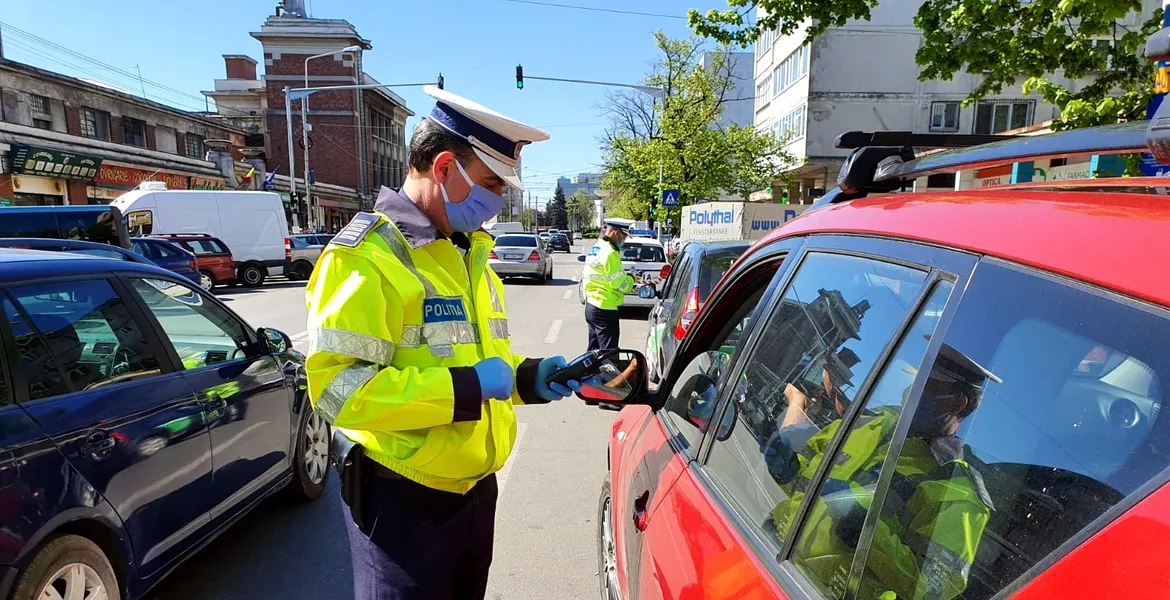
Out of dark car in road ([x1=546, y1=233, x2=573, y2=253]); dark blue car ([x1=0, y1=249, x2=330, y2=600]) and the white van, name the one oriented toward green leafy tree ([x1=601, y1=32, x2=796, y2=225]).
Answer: the dark blue car

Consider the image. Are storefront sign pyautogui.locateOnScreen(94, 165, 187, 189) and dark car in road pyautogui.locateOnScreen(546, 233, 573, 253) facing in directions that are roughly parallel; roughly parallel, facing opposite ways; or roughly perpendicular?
roughly perpendicular

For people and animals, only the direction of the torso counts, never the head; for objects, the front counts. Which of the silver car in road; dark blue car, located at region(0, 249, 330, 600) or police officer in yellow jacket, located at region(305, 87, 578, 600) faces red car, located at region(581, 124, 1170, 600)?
the police officer in yellow jacket

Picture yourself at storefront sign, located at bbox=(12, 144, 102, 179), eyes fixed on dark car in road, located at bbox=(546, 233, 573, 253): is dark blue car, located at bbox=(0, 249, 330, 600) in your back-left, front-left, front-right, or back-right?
back-right

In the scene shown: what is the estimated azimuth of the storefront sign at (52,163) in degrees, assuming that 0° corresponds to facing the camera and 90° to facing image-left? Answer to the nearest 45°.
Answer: approximately 315°

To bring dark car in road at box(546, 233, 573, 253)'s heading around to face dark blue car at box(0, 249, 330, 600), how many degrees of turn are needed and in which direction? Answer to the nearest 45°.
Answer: approximately 180°

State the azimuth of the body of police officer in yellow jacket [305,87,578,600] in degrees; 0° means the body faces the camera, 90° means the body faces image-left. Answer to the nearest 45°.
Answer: approximately 315°

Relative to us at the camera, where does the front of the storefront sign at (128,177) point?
facing the viewer and to the right of the viewer

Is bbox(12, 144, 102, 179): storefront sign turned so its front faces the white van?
yes

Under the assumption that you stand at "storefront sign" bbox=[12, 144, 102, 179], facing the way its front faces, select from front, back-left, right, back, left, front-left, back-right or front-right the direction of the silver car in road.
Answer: front

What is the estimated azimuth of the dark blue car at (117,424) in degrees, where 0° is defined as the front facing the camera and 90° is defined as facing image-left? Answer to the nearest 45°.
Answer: approximately 225°

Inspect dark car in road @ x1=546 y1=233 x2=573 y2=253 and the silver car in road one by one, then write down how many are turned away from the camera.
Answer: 2

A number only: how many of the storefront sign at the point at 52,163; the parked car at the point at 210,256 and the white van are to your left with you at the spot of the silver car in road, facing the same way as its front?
3

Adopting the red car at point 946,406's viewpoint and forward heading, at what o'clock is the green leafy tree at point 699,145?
The green leafy tree is roughly at 1 o'clock from the red car.

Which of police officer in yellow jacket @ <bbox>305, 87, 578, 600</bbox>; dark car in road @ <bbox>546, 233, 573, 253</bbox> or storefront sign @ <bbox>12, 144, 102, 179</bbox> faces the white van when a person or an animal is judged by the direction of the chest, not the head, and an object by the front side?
the storefront sign

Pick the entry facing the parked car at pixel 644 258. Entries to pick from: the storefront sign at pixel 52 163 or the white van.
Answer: the storefront sign

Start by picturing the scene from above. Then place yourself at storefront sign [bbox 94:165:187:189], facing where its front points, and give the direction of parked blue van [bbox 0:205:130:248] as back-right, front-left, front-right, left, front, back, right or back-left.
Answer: front-right

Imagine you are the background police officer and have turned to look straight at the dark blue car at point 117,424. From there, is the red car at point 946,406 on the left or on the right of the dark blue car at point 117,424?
left

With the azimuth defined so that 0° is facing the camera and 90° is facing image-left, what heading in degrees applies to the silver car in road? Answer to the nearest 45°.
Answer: approximately 180°

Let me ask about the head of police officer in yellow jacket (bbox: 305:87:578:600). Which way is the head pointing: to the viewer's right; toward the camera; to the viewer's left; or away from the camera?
to the viewer's right

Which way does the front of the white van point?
to the viewer's left
